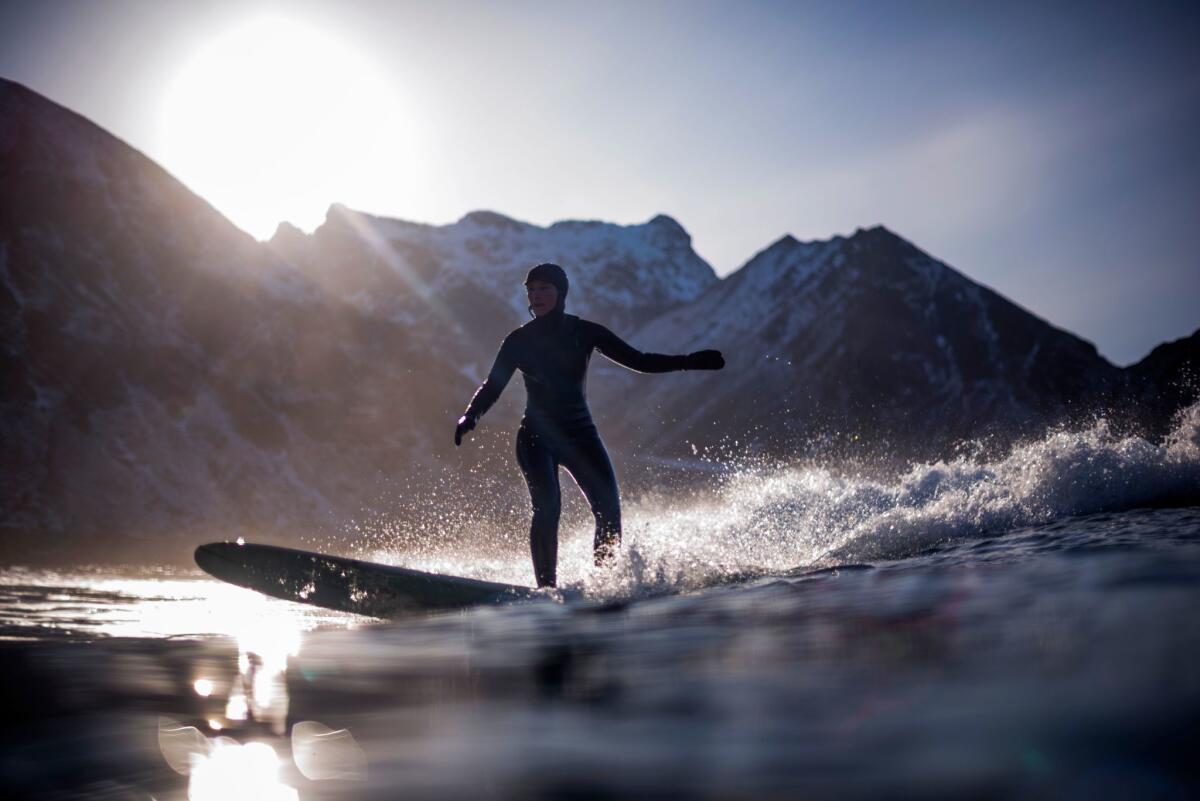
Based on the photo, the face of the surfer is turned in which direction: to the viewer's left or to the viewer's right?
to the viewer's left

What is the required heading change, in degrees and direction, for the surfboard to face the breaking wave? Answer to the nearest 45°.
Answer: approximately 180°

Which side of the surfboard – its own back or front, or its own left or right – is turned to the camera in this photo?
left

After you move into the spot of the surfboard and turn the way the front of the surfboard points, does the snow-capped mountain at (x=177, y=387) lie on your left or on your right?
on your right
